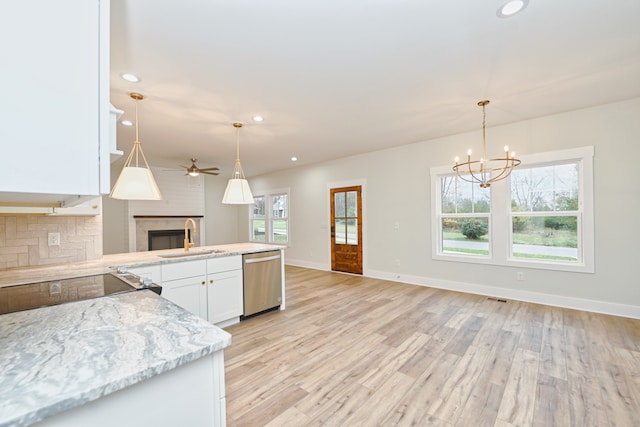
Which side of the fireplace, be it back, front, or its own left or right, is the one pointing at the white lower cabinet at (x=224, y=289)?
front

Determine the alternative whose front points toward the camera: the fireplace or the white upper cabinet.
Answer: the fireplace

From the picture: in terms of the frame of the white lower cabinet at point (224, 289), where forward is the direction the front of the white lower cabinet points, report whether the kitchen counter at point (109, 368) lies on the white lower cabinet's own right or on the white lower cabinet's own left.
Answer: on the white lower cabinet's own right

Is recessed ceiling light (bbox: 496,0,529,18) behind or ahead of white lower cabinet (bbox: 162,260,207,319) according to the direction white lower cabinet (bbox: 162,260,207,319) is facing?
ahead

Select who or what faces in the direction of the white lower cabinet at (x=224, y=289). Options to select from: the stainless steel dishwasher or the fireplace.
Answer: the fireplace

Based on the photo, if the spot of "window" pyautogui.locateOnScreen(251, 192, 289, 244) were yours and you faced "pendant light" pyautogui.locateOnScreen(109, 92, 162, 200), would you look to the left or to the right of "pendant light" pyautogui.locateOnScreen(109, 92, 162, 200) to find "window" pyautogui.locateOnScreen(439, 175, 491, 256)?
left

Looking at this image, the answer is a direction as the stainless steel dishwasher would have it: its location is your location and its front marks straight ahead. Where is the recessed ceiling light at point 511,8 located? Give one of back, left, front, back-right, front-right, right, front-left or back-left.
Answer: front

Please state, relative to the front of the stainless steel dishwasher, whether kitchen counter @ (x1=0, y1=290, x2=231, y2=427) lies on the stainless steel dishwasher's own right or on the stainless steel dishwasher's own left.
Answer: on the stainless steel dishwasher's own right

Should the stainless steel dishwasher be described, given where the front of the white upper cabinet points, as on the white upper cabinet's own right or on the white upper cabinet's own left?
on the white upper cabinet's own left

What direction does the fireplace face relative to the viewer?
toward the camera

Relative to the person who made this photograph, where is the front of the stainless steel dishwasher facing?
facing the viewer and to the right of the viewer

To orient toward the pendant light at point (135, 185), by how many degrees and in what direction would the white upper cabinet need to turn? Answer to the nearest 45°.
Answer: approximately 90° to its left
